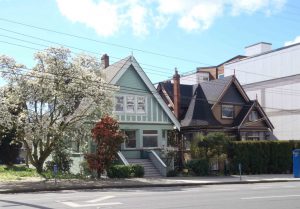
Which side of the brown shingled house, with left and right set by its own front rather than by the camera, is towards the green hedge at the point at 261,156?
front

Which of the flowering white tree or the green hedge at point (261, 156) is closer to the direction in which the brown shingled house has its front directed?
the green hedge

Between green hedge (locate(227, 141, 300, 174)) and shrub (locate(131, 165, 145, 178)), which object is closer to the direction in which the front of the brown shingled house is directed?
the green hedge

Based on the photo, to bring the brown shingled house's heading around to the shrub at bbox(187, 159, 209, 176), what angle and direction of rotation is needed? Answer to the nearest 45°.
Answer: approximately 45° to its right

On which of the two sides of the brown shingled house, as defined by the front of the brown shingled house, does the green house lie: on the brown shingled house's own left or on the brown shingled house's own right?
on the brown shingled house's own right

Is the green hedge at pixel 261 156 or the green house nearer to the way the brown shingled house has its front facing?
the green hedge

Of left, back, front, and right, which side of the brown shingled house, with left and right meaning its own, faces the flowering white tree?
right

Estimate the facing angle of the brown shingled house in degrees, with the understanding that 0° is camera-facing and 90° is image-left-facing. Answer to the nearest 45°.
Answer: approximately 315°
